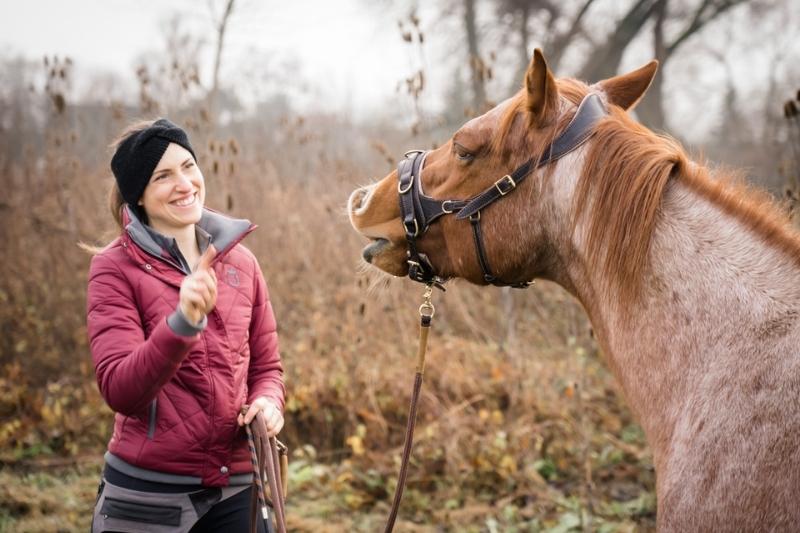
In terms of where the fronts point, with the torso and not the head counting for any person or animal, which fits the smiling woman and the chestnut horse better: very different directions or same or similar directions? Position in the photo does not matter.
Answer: very different directions

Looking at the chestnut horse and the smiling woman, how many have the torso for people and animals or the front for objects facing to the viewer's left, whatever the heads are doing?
1

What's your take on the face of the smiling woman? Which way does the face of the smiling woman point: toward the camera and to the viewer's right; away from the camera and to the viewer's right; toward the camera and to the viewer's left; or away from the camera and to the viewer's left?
toward the camera and to the viewer's right

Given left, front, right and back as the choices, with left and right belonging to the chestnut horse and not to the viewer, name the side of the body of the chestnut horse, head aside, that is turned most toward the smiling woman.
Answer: front

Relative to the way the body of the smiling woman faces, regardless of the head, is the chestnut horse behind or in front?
in front

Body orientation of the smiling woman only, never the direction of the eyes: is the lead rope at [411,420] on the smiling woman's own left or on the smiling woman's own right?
on the smiling woman's own left

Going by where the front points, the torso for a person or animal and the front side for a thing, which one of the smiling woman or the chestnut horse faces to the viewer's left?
the chestnut horse

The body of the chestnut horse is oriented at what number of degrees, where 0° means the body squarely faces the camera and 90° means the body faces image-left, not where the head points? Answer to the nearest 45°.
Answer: approximately 90°

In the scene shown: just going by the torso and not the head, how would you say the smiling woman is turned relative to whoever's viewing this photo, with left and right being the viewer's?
facing the viewer and to the right of the viewer
